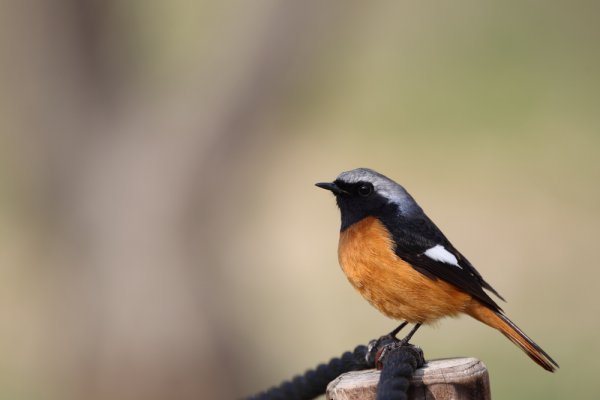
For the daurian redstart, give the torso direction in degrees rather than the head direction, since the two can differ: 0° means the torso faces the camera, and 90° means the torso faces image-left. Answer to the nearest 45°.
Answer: approximately 90°
